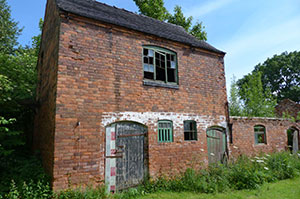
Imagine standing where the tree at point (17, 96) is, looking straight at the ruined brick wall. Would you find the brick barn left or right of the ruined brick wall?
right

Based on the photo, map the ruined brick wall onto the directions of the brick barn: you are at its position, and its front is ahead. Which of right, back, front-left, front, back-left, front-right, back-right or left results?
left

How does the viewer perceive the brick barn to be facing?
facing the viewer and to the right of the viewer
